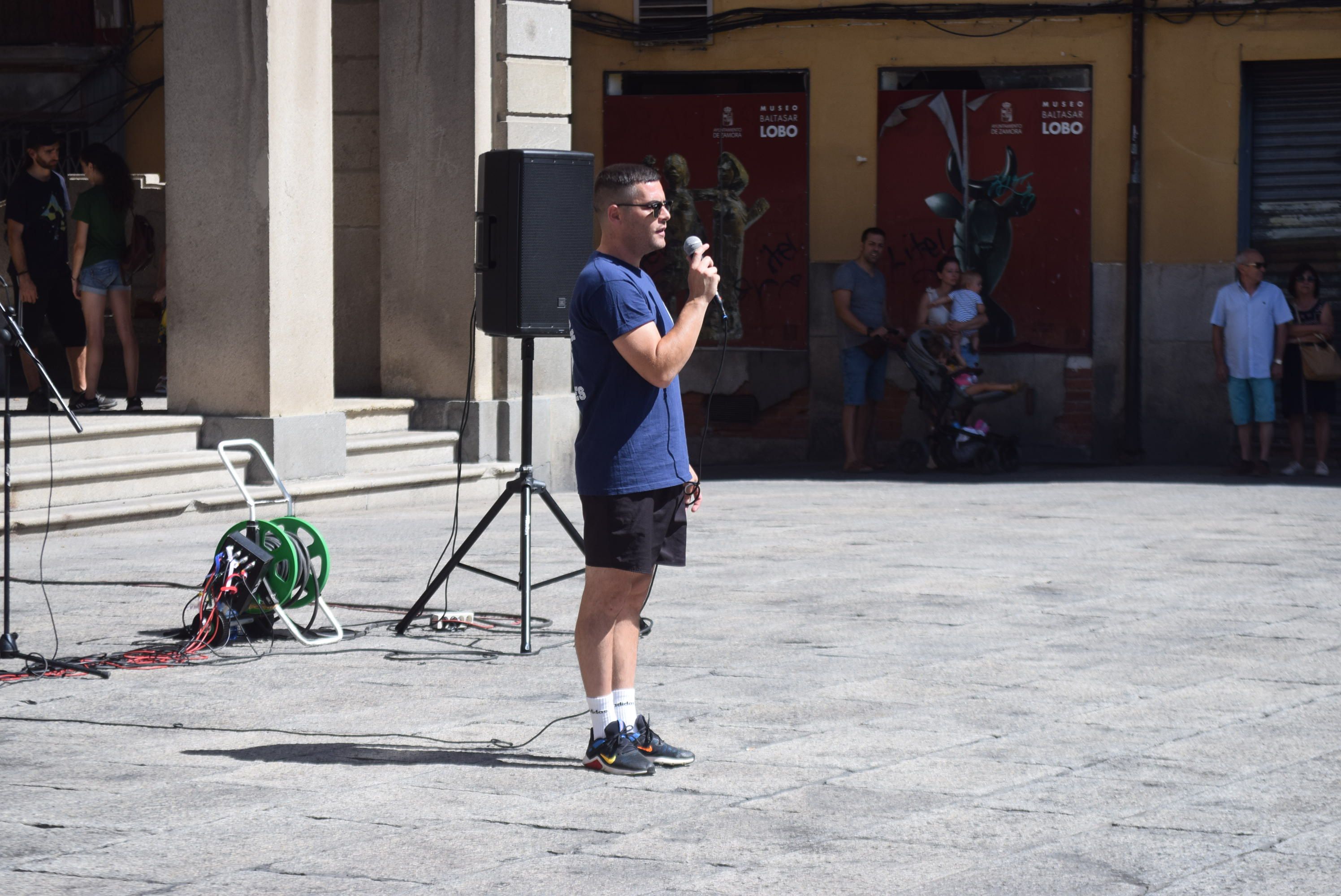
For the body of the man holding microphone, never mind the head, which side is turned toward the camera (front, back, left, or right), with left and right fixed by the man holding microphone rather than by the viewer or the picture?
right

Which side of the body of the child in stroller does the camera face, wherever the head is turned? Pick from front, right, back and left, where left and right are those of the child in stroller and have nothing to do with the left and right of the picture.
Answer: right

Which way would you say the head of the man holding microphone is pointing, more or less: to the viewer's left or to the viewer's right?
to the viewer's right

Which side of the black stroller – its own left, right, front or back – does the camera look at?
right

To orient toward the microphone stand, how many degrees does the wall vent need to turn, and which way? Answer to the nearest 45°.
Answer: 0° — it already faces it

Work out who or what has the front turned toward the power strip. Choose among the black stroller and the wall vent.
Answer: the wall vent

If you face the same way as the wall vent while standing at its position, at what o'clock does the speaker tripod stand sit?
The speaker tripod stand is roughly at 12 o'clock from the wall vent.

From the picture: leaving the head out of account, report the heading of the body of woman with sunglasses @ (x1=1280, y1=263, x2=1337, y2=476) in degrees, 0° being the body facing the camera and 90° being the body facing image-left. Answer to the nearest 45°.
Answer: approximately 0°

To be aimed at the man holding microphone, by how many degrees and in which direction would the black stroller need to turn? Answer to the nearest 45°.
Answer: approximately 90° to its right

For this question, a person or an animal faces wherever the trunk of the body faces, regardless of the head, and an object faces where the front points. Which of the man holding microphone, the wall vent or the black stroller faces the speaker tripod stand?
the wall vent
